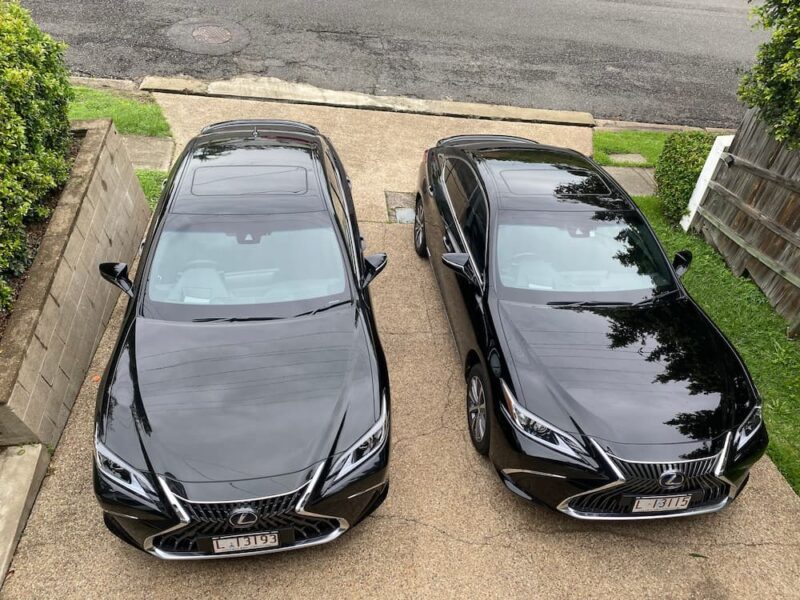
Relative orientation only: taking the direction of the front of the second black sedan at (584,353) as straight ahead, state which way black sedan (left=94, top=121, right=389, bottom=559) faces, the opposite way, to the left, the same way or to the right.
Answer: the same way

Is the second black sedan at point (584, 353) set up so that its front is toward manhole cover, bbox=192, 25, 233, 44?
no

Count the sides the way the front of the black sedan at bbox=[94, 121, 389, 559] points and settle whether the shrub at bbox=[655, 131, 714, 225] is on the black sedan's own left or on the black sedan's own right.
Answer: on the black sedan's own left

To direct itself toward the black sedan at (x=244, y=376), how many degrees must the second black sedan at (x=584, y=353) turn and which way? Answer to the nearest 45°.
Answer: approximately 90° to its right

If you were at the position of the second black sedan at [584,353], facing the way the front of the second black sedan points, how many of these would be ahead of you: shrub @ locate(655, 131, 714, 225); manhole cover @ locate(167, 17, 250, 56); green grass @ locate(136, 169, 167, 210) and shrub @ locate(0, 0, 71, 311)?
0

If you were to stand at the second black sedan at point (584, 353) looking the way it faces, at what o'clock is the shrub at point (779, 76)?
The shrub is roughly at 8 o'clock from the second black sedan.

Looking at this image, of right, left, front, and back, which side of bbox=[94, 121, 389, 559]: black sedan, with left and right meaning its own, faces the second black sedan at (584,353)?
left

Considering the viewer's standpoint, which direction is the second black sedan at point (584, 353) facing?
facing the viewer and to the right of the viewer

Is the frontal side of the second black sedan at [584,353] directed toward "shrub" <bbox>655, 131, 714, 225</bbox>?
no

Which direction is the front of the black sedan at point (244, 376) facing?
toward the camera

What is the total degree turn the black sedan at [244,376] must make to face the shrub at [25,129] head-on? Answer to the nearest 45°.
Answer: approximately 135° to its right

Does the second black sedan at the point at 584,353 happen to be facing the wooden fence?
no

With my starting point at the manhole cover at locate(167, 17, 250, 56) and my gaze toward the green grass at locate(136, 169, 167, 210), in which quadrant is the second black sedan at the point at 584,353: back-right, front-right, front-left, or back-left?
front-left

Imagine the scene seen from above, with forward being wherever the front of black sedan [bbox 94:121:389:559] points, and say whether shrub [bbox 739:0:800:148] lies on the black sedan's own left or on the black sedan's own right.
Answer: on the black sedan's own left

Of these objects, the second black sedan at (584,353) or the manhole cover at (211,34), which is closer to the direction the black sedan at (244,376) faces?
the second black sedan

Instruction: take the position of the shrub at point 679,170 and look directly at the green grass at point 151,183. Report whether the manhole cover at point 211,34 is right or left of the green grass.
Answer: right

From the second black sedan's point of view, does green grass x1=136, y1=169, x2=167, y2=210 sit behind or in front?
behind

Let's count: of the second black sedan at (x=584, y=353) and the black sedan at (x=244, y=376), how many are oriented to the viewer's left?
0
